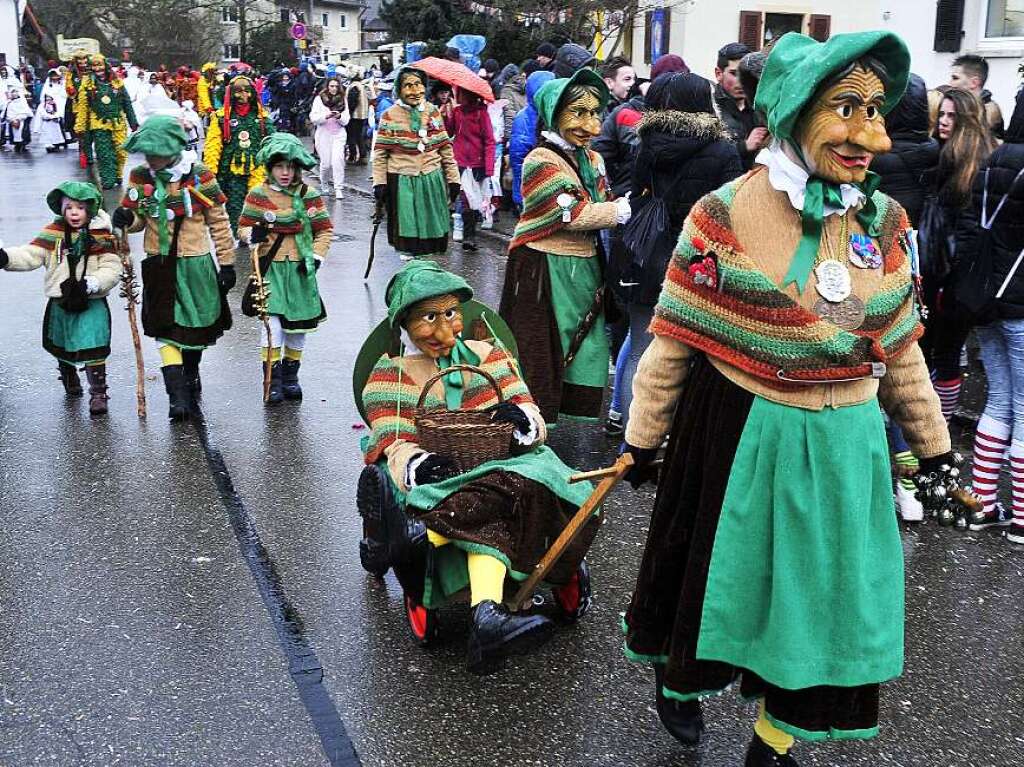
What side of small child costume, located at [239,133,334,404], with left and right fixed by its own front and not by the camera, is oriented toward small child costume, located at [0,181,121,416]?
right

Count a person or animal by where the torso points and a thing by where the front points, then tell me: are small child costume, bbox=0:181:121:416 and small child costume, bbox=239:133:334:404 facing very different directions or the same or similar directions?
same or similar directions

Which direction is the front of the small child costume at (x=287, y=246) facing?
toward the camera

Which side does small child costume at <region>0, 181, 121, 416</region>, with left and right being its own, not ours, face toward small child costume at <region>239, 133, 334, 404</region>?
left

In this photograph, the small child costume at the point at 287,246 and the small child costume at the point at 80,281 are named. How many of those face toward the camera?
2
